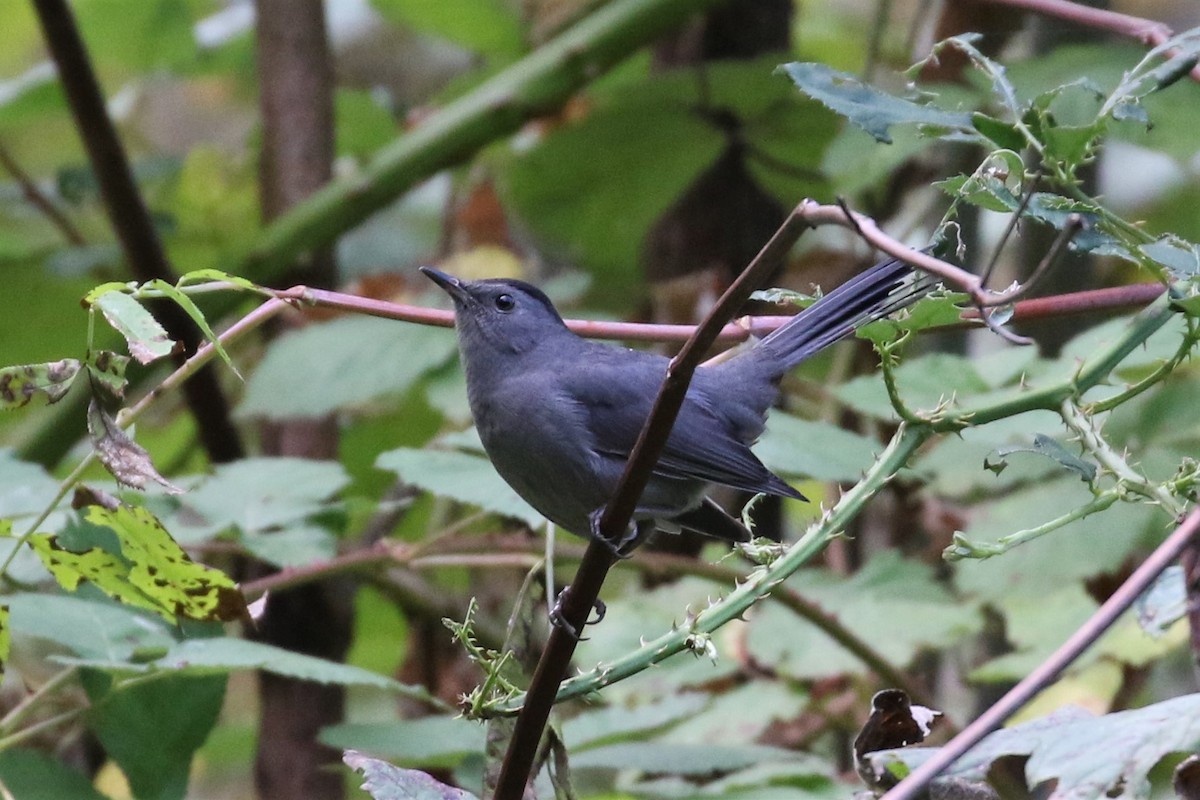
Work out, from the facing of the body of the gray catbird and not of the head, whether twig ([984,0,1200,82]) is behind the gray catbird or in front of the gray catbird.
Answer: behind

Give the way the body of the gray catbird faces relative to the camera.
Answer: to the viewer's left

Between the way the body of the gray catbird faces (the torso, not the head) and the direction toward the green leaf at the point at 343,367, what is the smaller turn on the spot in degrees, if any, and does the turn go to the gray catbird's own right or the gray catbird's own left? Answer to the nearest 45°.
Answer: approximately 45° to the gray catbird's own right
